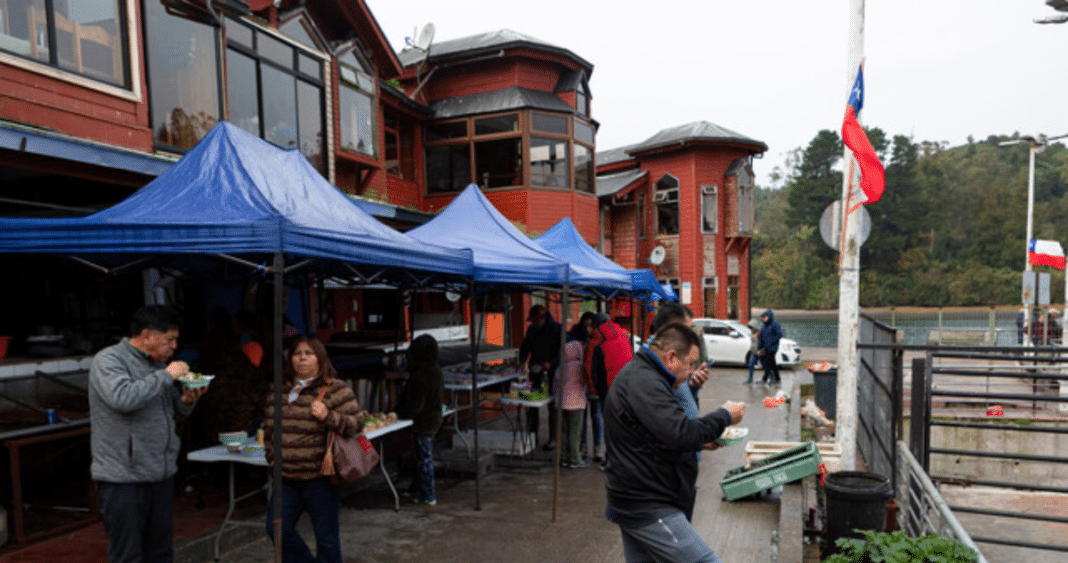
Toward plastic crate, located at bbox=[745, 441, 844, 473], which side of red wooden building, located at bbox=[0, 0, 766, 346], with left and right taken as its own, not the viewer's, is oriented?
front

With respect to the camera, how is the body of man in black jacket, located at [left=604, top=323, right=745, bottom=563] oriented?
to the viewer's right

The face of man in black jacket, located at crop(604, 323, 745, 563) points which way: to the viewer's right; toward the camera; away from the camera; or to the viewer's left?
to the viewer's right

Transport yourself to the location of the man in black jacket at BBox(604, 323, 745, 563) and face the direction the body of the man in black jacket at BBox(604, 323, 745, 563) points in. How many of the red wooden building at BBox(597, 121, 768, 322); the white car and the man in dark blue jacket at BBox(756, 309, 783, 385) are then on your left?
3

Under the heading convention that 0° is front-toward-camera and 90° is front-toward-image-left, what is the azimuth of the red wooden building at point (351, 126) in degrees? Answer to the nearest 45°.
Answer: approximately 315°

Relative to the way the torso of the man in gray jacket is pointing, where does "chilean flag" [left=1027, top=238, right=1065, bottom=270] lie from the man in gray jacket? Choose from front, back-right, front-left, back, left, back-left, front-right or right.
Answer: front

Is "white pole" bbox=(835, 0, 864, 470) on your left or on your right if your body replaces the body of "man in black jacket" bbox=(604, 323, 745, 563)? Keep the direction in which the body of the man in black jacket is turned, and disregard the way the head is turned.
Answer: on your left

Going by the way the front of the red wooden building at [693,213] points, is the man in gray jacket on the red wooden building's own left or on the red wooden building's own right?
on the red wooden building's own right

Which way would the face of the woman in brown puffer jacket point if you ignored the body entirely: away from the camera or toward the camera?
toward the camera

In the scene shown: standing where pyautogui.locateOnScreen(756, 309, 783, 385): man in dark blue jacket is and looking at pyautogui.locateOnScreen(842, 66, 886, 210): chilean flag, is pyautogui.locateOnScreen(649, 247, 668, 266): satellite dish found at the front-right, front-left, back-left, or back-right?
back-right

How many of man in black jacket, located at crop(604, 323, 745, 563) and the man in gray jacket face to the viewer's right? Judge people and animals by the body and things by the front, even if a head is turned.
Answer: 2

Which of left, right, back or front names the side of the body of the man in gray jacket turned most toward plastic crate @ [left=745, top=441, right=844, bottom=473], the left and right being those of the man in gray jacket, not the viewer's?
front

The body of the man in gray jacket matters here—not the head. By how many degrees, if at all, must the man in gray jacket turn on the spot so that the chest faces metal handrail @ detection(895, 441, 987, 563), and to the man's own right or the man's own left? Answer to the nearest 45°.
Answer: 0° — they already face it

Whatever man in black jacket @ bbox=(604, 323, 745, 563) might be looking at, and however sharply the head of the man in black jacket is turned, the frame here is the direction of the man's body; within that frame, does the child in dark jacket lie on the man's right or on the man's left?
on the man's left

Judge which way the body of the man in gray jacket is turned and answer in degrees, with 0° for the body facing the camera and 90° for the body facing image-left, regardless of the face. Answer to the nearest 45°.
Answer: approximately 270°

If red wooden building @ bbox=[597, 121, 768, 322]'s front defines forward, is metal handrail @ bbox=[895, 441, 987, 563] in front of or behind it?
in front
